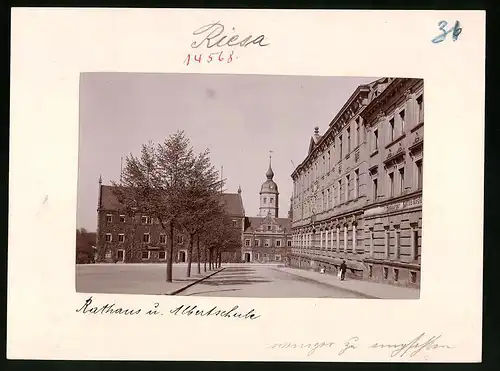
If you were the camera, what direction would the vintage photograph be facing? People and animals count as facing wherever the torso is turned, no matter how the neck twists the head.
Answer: facing the viewer
